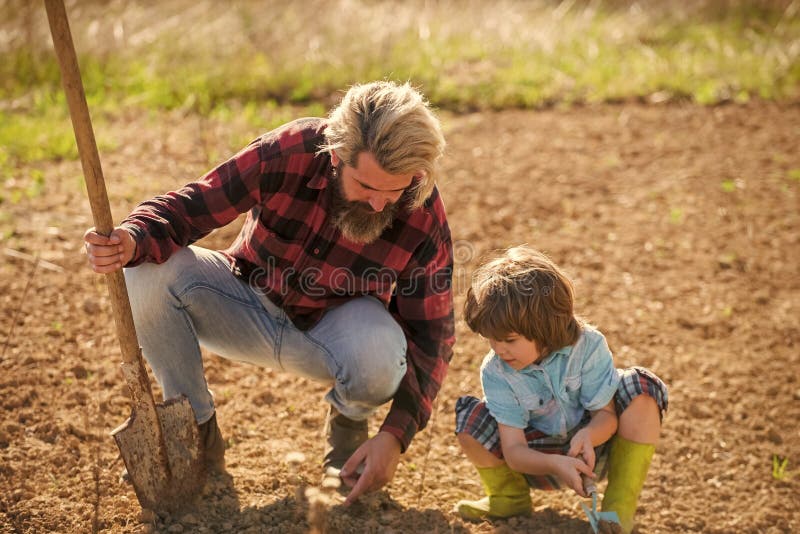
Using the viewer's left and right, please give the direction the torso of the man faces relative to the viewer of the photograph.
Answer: facing the viewer

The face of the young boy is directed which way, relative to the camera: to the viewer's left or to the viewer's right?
to the viewer's left

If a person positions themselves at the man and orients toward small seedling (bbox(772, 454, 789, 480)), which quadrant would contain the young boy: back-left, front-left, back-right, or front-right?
front-right

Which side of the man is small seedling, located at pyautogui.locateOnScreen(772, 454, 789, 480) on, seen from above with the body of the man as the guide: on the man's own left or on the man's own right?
on the man's own left

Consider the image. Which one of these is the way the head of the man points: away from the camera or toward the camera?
toward the camera

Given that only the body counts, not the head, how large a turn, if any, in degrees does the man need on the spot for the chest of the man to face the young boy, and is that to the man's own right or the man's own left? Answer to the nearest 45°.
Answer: approximately 45° to the man's own left

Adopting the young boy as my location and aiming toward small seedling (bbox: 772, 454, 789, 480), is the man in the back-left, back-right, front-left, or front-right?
back-left
